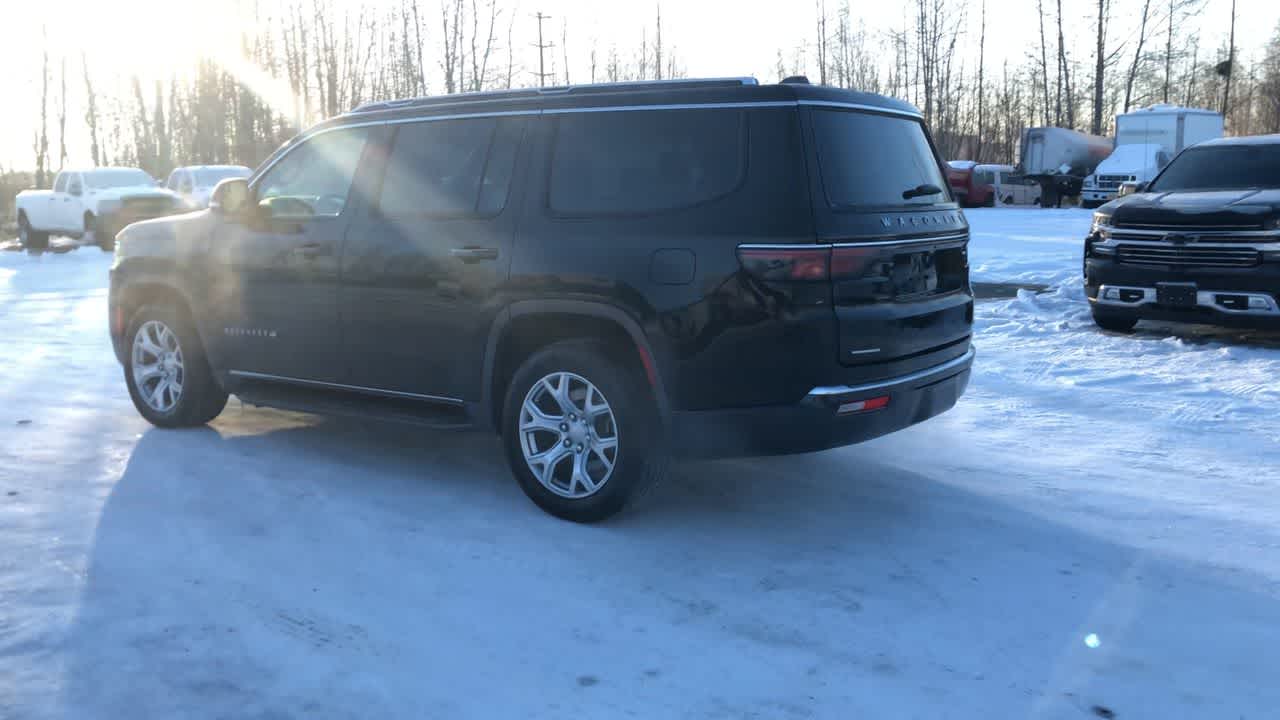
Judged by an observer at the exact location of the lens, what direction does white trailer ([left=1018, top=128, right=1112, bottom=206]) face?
facing away from the viewer and to the right of the viewer

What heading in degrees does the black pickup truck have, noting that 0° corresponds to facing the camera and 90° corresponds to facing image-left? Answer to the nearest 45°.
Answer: approximately 45°

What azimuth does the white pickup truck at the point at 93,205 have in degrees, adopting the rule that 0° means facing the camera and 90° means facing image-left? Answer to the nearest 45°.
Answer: approximately 315°

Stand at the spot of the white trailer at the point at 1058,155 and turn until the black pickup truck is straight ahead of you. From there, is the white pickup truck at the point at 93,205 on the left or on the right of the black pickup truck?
right

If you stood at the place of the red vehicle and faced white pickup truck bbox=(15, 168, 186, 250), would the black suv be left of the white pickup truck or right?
left

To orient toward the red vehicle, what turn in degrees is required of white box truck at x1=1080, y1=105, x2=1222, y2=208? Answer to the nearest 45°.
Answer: approximately 90° to its right

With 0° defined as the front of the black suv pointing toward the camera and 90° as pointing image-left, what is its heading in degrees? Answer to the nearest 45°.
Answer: approximately 135°

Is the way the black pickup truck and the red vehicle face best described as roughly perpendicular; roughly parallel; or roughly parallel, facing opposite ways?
roughly perpendicular

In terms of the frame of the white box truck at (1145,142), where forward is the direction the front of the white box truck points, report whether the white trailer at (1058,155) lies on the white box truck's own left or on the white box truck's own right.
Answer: on the white box truck's own right

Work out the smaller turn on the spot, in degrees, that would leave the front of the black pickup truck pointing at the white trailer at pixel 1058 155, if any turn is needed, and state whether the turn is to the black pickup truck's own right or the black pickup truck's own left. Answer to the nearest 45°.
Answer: approximately 135° to the black pickup truck's own right

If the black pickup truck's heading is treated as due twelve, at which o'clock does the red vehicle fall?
The red vehicle is roughly at 4 o'clock from the black pickup truck.
